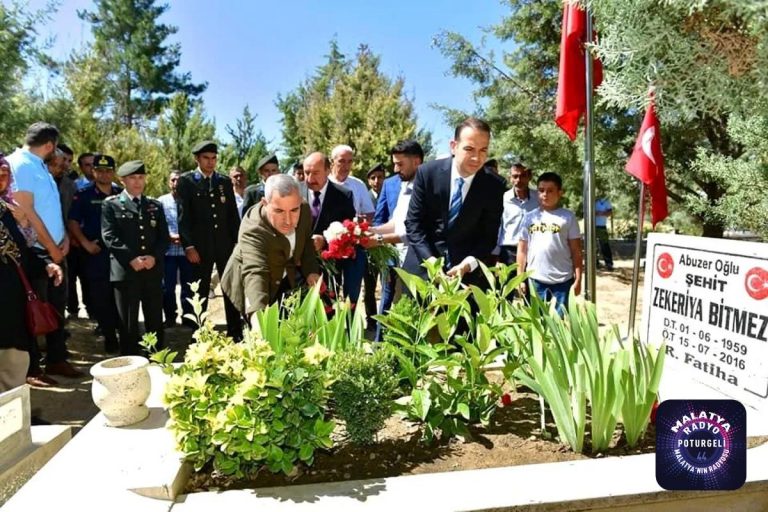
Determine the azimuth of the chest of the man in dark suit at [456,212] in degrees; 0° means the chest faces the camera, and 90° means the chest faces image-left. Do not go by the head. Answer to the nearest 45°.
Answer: approximately 0°

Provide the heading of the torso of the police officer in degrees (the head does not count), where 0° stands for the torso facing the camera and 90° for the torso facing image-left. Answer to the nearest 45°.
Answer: approximately 315°

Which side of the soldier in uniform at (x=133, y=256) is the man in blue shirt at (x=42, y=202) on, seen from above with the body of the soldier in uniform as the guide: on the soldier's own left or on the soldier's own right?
on the soldier's own right

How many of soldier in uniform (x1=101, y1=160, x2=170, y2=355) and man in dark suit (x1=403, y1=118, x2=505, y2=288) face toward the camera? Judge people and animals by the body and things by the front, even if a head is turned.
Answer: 2

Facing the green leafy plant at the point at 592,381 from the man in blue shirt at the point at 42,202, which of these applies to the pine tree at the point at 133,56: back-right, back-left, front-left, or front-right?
back-left

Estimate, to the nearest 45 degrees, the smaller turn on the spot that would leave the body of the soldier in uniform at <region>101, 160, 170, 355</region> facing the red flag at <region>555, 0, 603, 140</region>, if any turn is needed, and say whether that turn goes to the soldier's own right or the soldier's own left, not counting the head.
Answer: approximately 45° to the soldier's own left

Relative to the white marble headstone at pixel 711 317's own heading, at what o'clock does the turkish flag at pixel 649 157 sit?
The turkish flag is roughly at 4 o'clock from the white marble headstone.

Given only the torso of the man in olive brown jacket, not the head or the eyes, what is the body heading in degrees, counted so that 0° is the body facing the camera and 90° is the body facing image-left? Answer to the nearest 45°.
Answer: approximately 315°

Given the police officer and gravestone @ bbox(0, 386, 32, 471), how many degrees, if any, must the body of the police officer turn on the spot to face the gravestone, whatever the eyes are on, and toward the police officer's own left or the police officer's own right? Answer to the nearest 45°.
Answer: approximately 45° to the police officer's own right

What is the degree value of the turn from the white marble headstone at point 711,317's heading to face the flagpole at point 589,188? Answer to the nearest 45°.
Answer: approximately 90° to its right

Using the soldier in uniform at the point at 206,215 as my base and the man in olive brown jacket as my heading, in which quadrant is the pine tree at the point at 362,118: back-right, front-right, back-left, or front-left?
back-left

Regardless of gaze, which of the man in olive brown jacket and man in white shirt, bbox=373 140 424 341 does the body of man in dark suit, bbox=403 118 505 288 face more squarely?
the man in olive brown jacket

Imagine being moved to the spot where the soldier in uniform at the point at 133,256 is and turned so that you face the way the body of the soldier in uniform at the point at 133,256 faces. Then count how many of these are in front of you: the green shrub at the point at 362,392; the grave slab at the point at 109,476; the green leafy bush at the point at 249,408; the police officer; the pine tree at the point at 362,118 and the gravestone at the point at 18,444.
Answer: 4
